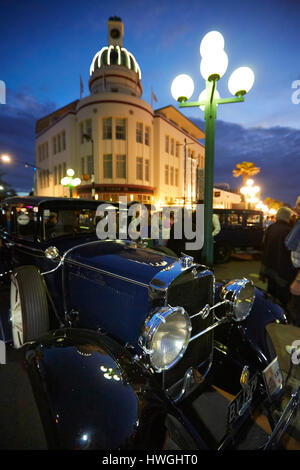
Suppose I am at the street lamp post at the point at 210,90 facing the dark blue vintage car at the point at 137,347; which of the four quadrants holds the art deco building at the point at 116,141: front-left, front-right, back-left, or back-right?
back-right

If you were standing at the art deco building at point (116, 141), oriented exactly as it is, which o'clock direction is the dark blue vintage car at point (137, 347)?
The dark blue vintage car is roughly at 12 o'clock from the art deco building.

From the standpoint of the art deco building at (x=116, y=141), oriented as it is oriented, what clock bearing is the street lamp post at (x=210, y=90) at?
The street lamp post is roughly at 12 o'clock from the art deco building.

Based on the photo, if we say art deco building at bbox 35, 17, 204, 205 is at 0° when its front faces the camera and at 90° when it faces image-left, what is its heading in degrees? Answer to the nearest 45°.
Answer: approximately 0°

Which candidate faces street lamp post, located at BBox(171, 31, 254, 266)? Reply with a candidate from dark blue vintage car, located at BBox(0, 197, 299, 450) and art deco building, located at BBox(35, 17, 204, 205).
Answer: the art deco building

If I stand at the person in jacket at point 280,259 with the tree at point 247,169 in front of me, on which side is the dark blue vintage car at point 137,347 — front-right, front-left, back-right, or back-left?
back-left

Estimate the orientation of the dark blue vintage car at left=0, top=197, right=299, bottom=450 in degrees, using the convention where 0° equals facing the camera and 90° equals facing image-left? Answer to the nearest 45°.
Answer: approximately 315°
